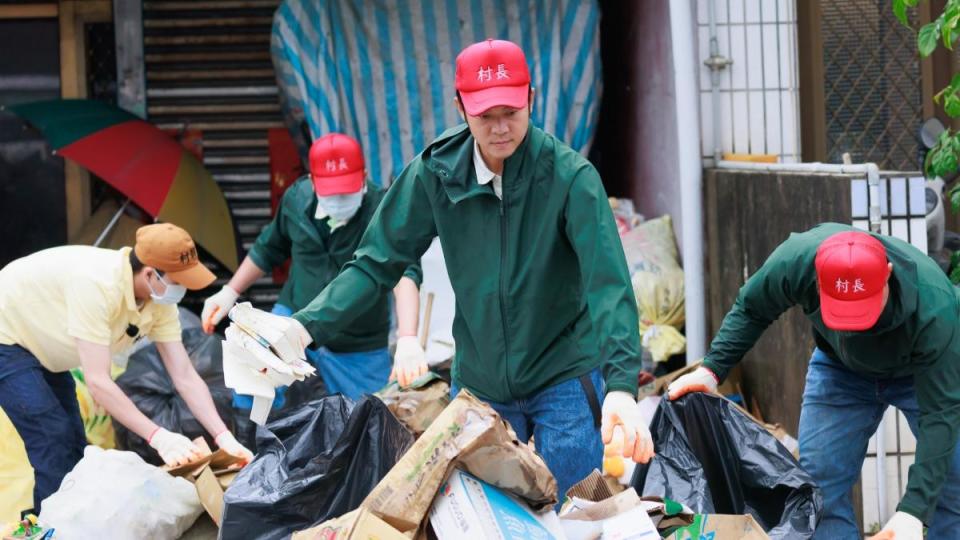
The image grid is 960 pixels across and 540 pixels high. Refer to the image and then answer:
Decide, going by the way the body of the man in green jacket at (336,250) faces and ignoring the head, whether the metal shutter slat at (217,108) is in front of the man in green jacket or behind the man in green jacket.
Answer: behind

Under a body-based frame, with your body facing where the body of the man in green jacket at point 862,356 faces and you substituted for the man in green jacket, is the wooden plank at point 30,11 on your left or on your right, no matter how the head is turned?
on your right

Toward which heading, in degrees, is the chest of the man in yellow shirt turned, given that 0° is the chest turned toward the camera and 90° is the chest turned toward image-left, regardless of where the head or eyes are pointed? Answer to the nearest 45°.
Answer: approximately 315°

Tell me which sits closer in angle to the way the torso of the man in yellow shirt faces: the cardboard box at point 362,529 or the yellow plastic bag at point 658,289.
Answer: the cardboard box

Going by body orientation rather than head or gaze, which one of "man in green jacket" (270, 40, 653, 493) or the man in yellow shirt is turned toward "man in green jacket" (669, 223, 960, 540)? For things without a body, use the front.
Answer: the man in yellow shirt

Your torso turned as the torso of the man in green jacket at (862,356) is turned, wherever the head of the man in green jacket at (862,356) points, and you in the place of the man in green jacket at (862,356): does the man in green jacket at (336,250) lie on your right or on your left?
on your right

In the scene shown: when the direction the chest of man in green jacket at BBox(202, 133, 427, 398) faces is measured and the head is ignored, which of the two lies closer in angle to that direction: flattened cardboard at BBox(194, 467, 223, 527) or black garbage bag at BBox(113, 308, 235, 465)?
the flattened cardboard
